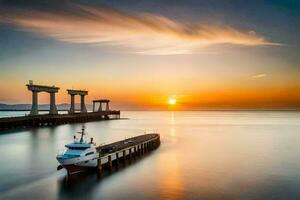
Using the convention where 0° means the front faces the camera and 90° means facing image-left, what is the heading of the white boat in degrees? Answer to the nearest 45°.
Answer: approximately 45°
